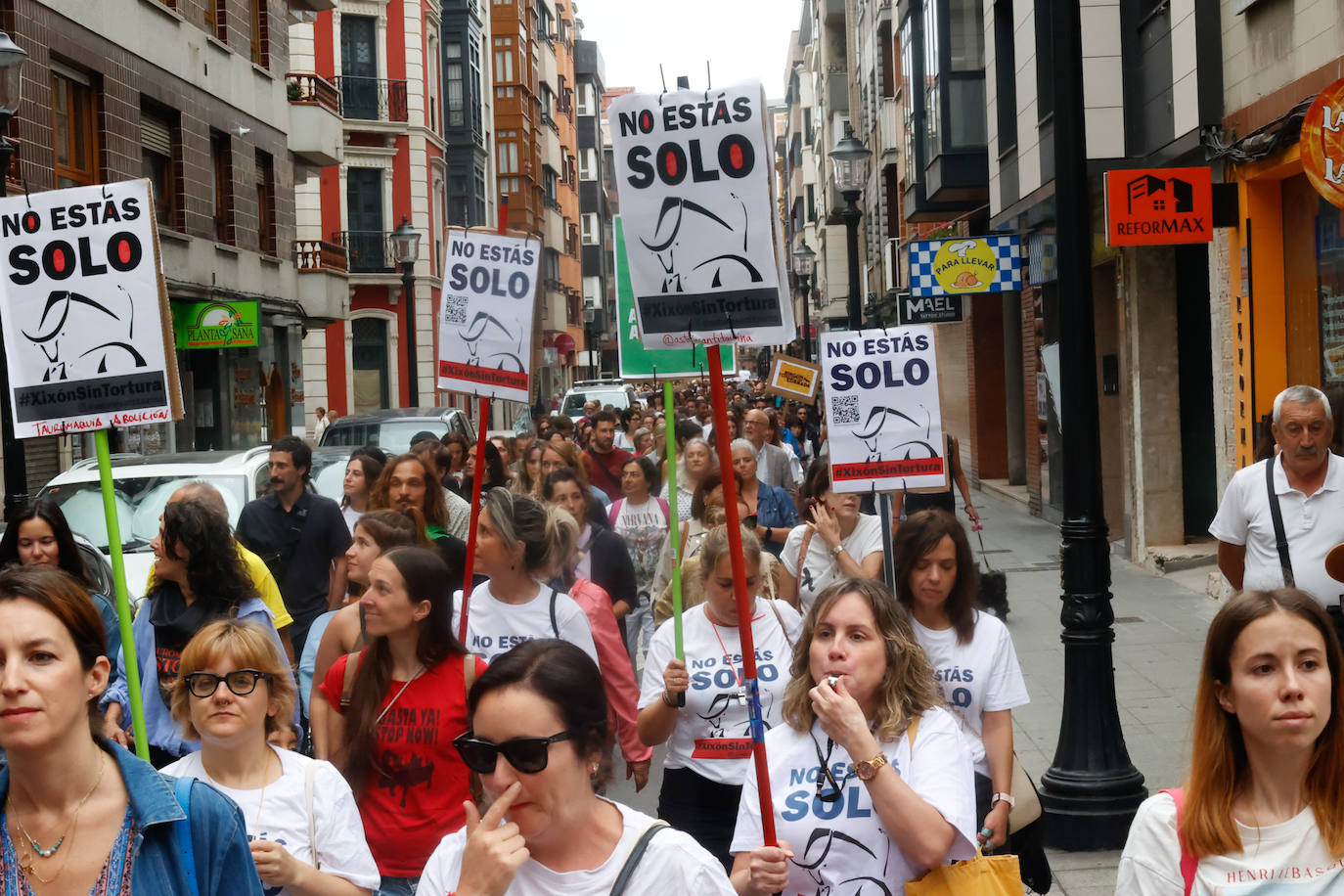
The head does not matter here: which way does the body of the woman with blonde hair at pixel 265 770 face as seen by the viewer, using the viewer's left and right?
facing the viewer

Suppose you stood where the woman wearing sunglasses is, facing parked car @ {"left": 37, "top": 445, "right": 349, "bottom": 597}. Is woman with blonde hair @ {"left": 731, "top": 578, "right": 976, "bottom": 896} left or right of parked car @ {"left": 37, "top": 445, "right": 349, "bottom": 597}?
right

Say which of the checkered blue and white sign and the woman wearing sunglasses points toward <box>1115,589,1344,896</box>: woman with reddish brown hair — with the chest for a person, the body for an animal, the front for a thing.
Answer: the checkered blue and white sign

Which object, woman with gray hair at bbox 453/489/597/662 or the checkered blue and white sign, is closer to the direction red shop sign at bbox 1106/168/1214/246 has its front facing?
the woman with gray hair

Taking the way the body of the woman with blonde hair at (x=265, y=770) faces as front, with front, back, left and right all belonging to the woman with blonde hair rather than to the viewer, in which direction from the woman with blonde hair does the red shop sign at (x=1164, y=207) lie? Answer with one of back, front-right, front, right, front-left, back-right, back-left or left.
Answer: back-left

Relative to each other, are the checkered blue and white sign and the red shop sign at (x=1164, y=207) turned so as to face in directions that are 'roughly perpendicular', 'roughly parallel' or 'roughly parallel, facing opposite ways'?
roughly parallel

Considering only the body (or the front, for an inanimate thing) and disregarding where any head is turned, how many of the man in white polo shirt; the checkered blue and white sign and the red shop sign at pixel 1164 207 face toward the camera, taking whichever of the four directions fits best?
3

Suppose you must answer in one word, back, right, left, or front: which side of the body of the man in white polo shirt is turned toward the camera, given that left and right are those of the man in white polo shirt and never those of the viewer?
front

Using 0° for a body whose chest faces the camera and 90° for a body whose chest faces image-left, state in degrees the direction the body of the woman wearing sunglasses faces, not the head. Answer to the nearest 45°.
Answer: approximately 45°

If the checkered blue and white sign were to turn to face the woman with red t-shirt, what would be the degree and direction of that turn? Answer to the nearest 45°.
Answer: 0° — it already faces them

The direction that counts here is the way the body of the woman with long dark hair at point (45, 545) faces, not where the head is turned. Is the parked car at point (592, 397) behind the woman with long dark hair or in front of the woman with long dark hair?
behind

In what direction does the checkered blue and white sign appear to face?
toward the camera

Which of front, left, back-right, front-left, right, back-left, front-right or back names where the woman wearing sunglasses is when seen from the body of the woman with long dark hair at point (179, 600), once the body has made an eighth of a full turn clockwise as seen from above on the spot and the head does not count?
left

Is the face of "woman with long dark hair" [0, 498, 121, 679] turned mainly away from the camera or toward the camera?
toward the camera

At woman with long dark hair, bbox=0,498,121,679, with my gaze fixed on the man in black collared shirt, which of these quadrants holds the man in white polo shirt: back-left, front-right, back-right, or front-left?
front-right
